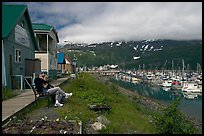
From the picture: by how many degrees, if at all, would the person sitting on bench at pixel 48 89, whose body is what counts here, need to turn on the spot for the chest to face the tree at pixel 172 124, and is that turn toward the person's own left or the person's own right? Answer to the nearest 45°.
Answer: approximately 45° to the person's own right

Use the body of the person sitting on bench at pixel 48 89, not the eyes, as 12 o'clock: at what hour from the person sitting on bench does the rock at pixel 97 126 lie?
The rock is roughly at 2 o'clock from the person sitting on bench.

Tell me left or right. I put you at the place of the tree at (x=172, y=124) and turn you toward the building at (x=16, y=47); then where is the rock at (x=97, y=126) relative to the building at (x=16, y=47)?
left

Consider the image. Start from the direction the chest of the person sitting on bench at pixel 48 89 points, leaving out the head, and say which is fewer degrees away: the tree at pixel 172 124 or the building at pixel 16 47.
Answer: the tree

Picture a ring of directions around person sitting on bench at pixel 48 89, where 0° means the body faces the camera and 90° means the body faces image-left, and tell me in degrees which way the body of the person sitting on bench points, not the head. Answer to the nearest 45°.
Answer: approximately 270°

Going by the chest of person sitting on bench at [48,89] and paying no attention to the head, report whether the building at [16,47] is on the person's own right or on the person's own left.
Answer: on the person's own left
